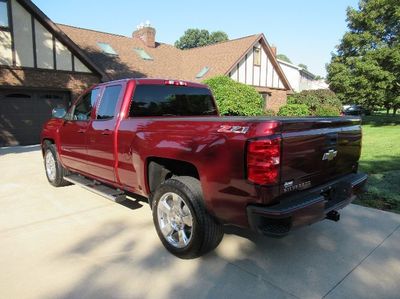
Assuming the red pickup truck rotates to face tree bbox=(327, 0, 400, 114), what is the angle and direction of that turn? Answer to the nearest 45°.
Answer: approximately 90° to its right

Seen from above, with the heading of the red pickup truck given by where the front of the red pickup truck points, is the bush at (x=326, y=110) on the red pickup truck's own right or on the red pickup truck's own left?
on the red pickup truck's own right

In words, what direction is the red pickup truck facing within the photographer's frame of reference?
facing away from the viewer and to the left of the viewer

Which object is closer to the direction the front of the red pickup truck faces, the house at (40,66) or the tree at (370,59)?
the house

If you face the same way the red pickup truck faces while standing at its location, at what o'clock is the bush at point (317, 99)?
The bush is roughly at 2 o'clock from the red pickup truck.

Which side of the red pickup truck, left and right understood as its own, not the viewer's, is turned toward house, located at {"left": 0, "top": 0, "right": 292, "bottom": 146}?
front

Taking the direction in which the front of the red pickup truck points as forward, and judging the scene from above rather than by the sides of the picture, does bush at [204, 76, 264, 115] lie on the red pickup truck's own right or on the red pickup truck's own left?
on the red pickup truck's own right

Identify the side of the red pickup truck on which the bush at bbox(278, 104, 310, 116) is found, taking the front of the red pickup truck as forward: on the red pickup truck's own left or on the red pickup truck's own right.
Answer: on the red pickup truck's own right
